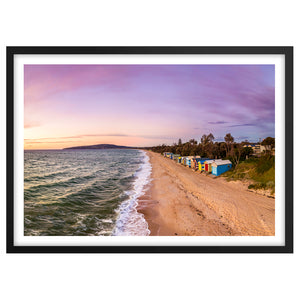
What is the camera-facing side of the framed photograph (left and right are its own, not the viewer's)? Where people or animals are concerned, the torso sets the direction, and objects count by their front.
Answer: front
